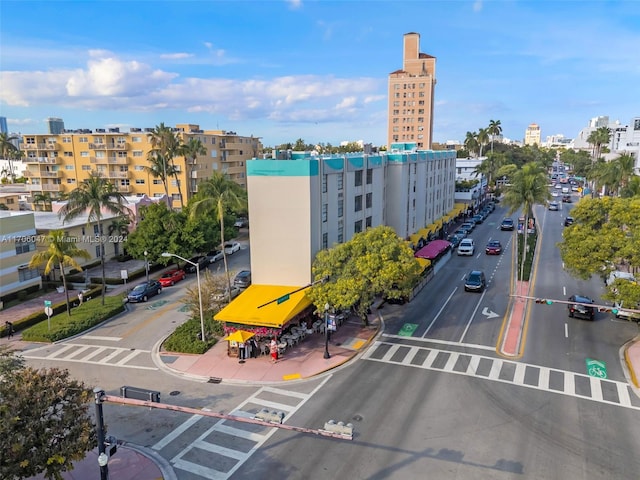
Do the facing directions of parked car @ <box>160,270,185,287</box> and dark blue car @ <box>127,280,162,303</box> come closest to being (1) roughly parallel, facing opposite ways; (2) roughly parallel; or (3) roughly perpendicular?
roughly parallel

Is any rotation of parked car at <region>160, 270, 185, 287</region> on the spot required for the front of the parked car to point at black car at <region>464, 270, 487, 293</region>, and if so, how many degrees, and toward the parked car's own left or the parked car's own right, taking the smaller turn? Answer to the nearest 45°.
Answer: approximately 90° to the parked car's own left

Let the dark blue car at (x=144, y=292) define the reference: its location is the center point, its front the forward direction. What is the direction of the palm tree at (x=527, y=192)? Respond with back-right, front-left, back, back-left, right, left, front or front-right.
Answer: back-left

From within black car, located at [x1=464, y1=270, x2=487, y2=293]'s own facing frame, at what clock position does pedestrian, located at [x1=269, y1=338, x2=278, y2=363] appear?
The pedestrian is roughly at 1 o'clock from the black car.

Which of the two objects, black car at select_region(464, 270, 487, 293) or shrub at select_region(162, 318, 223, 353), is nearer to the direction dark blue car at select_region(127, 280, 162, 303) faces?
the shrub

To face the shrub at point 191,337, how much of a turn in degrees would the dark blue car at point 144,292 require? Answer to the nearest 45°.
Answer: approximately 45° to its left

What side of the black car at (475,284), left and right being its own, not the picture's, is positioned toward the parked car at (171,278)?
right

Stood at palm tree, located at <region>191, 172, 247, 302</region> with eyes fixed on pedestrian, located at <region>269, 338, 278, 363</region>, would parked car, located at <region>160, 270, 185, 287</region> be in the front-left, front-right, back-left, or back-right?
back-right

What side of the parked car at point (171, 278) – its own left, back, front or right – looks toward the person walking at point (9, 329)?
front

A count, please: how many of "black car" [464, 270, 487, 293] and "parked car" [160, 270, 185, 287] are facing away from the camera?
0

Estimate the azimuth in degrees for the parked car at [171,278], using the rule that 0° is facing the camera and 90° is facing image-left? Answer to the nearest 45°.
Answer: approximately 45°

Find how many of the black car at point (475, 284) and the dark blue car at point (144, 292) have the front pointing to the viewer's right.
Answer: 0

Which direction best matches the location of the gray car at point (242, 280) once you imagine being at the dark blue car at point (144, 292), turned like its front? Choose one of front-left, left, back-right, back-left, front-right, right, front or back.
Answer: back-left

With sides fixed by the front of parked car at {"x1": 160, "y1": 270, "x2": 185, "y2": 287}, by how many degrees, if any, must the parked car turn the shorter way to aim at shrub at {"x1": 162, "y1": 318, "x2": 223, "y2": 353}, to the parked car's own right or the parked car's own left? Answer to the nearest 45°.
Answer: approximately 45° to the parked car's own left

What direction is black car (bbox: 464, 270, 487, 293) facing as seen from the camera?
toward the camera

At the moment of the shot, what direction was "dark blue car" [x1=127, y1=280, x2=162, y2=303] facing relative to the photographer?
facing the viewer and to the left of the viewer

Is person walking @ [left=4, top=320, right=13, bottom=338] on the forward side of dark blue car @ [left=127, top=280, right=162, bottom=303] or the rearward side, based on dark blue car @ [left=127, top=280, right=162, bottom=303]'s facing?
on the forward side
